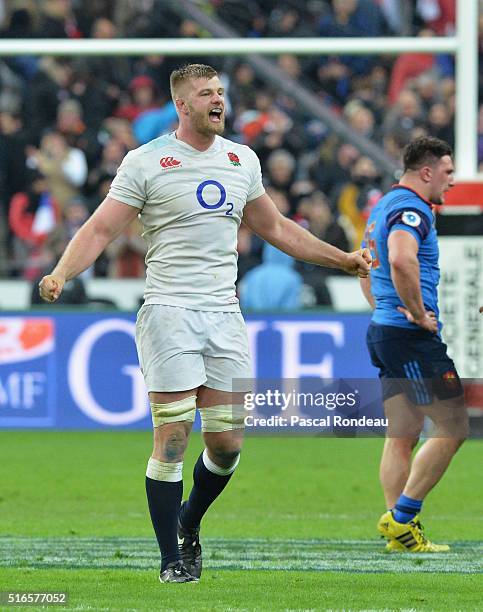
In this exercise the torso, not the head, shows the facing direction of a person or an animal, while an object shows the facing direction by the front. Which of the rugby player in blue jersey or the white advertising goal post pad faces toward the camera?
the white advertising goal post pad

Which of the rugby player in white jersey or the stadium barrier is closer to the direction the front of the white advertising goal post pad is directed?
the rugby player in white jersey

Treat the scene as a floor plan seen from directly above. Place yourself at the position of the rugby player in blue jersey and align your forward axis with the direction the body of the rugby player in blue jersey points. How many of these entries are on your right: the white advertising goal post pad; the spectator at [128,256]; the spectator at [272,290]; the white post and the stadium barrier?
0

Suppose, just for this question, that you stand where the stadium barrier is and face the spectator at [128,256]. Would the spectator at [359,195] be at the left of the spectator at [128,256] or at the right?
right

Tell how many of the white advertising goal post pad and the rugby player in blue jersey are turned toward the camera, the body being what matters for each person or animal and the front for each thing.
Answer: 1

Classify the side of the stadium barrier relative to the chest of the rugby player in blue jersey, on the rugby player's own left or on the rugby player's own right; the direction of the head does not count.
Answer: on the rugby player's own left

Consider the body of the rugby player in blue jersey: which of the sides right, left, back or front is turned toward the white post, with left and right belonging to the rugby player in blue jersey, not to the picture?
left

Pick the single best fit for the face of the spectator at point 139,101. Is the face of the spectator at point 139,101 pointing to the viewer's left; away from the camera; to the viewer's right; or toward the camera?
toward the camera

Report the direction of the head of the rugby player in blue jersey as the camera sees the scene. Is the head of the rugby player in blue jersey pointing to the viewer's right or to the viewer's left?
to the viewer's right

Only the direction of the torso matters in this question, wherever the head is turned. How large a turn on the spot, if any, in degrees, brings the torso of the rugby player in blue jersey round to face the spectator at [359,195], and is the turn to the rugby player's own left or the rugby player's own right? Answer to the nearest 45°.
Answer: approximately 90° to the rugby player's own left

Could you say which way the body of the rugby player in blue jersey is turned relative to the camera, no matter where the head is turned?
to the viewer's right

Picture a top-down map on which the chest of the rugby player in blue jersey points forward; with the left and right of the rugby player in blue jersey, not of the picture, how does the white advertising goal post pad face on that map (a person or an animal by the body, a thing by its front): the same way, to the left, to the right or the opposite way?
to the right

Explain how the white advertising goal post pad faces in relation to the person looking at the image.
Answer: facing the viewer
